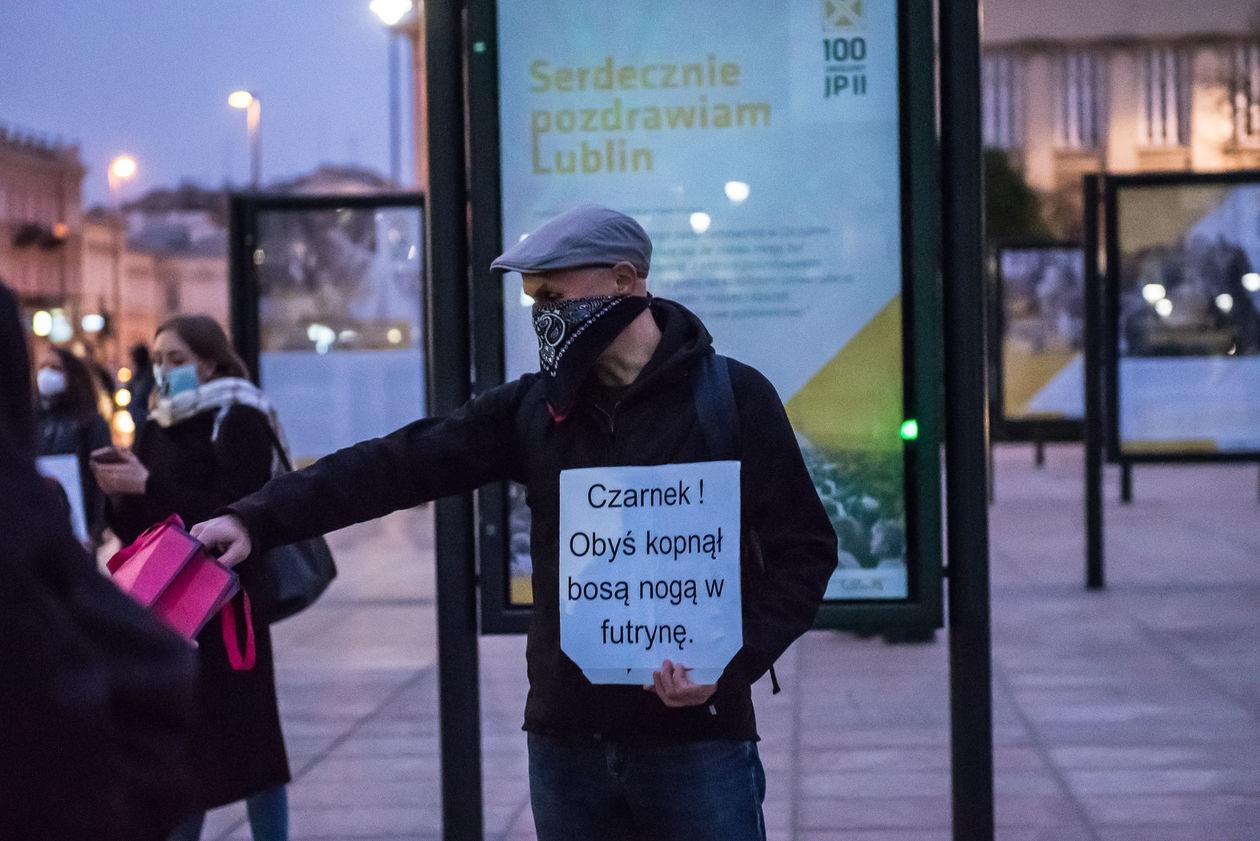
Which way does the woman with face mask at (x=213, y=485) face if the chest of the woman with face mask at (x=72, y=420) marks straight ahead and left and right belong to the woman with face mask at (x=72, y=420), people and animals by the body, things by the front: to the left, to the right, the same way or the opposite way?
the same way

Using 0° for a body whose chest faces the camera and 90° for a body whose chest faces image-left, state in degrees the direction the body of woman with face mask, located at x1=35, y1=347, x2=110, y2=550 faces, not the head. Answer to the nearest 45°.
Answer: approximately 45°

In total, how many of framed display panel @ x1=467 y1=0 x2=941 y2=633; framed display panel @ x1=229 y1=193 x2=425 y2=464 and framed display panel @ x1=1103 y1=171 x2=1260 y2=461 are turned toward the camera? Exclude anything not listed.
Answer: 3

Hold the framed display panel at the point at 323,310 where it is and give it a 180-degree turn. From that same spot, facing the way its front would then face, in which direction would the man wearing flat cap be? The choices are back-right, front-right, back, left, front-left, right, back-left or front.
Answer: back

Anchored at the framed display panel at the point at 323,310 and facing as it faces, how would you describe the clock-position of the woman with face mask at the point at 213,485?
The woman with face mask is roughly at 12 o'clock from the framed display panel.

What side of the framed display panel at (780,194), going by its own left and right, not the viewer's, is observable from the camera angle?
front

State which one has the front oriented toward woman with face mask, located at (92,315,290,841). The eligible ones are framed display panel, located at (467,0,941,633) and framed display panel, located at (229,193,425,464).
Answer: framed display panel, located at (229,193,425,464)

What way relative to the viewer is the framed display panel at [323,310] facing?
toward the camera

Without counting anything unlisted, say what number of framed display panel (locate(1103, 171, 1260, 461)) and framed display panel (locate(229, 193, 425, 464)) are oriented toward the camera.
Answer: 2
